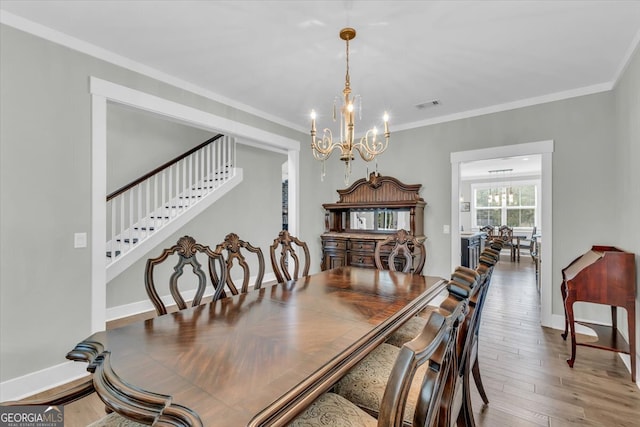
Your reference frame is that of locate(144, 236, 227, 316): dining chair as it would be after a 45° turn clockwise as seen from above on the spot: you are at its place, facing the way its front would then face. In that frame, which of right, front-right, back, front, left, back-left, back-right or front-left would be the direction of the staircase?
back

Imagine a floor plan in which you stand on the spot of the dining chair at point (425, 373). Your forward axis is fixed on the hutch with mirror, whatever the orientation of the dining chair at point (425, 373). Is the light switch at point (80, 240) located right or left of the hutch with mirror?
left

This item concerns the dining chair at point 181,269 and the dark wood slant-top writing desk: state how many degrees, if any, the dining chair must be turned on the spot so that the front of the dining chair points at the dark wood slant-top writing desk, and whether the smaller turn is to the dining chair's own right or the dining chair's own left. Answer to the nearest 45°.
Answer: approximately 45° to the dining chair's own left

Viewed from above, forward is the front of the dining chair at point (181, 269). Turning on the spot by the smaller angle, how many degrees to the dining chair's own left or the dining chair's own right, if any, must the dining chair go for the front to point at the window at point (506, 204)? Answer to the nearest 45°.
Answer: approximately 90° to the dining chair's own left

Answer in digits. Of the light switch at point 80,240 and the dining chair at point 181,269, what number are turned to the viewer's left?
0

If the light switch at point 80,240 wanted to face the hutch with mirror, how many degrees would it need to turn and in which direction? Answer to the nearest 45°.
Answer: approximately 90° to its left

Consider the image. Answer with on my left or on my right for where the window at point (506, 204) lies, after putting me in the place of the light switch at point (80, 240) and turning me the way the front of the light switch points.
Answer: on my left
